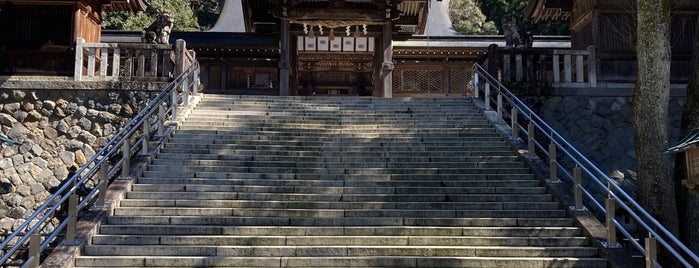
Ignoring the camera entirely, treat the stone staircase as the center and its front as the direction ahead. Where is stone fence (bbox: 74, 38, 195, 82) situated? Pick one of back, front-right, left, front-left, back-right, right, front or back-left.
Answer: back-right

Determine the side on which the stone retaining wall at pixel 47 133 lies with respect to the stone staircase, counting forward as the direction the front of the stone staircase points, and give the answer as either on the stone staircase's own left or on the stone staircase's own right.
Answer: on the stone staircase's own right

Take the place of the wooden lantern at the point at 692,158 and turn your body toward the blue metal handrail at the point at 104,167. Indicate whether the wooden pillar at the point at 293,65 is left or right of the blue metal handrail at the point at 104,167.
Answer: right

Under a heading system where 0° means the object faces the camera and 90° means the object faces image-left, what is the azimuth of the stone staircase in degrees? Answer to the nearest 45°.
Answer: approximately 0°

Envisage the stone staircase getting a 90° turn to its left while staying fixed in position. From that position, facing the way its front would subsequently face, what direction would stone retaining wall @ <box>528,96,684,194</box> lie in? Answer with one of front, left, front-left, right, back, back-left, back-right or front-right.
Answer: front-left

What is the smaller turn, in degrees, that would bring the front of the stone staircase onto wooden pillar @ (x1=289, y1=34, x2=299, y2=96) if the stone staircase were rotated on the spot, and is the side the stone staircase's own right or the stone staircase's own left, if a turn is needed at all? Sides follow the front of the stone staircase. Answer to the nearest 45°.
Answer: approximately 180°

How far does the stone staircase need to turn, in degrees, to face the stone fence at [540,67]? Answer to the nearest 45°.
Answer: approximately 135° to its left

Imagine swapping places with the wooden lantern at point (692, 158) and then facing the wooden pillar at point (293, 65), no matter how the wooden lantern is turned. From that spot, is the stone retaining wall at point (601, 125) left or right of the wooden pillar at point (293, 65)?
right
